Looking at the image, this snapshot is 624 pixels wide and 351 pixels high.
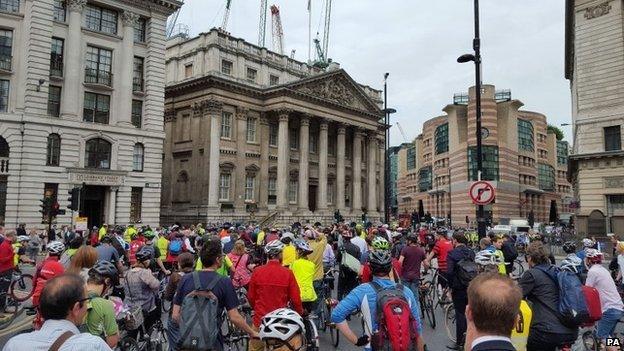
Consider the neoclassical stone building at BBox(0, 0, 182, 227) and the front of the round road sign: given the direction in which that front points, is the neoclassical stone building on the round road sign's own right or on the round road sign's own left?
on the round road sign's own right

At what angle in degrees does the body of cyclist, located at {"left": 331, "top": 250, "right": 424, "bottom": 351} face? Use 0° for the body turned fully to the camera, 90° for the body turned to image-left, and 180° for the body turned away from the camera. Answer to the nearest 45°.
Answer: approximately 180°

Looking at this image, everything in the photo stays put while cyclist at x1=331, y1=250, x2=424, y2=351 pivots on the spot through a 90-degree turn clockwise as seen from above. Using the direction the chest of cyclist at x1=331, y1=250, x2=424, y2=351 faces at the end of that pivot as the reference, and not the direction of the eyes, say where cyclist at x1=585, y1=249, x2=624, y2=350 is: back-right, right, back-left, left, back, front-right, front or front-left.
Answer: front-left

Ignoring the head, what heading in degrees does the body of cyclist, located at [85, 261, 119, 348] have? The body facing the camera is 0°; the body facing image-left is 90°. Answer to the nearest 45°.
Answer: approximately 225°

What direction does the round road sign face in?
toward the camera

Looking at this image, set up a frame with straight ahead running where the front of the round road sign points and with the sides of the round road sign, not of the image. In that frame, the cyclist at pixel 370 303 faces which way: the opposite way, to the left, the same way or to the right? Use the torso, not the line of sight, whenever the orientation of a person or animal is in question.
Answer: the opposite way

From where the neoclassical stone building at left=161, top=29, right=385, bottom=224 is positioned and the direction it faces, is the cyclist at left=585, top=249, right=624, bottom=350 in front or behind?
in front

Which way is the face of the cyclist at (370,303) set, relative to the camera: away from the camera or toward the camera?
away from the camera

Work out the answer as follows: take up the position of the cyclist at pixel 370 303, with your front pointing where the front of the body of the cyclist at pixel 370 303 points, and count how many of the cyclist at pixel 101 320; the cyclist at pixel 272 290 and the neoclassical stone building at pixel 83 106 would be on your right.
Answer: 0

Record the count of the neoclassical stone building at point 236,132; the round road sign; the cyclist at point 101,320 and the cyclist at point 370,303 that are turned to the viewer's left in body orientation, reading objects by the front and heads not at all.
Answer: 0

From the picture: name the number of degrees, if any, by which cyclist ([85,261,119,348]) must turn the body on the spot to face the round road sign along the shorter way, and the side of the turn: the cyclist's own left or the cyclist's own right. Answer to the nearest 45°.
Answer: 0° — they already face it

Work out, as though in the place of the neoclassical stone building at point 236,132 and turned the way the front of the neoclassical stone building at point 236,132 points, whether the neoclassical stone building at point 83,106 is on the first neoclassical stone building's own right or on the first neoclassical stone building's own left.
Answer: on the first neoclassical stone building's own right

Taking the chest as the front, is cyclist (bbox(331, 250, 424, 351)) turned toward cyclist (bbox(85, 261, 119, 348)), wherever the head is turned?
no
